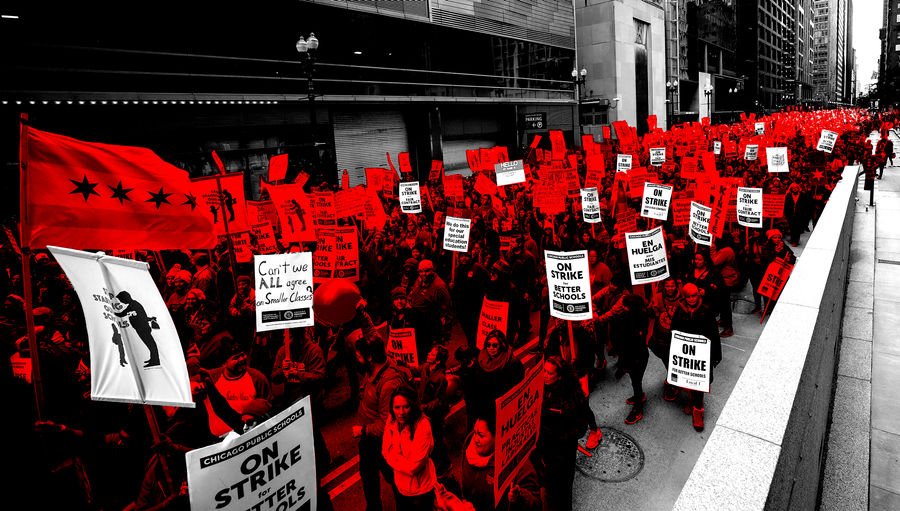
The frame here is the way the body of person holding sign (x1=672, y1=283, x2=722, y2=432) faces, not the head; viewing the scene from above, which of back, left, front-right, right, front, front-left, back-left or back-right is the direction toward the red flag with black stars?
front-right

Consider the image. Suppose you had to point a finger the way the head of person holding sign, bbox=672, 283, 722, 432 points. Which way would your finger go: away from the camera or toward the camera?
toward the camera

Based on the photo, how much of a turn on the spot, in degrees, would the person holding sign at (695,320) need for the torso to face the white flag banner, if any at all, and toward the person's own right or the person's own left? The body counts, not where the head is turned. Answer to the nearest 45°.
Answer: approximately 45° to the person's own right

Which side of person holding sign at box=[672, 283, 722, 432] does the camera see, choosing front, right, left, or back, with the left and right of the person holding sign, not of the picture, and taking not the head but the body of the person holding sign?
front
